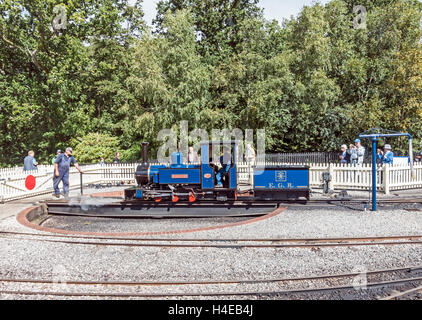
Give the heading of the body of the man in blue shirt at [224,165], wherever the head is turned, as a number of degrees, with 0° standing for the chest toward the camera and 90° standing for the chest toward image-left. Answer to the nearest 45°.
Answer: approximately 90°

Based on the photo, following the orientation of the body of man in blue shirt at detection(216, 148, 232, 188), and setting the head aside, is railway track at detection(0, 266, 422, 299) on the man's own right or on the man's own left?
on the man's own left

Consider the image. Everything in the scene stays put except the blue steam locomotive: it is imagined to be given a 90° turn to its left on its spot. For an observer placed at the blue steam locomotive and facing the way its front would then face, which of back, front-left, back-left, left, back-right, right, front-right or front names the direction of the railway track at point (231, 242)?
front

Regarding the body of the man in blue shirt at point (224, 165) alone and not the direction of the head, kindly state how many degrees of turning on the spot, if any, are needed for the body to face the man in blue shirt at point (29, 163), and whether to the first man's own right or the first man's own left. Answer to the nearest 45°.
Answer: approximately 45° to the first man's own right

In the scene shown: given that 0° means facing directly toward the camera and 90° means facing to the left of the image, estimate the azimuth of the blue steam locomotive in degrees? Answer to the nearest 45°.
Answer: approximately 90°

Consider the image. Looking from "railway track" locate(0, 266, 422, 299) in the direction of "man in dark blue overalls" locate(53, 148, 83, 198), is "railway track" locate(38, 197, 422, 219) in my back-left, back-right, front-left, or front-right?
front-right

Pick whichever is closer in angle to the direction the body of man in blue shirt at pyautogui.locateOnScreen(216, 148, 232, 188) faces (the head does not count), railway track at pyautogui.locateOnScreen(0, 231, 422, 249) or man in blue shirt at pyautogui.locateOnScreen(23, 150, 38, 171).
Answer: the man in blue shirt

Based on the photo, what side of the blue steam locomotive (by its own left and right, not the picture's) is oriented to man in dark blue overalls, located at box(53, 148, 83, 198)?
front

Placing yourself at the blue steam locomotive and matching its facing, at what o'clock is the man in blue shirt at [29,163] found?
The man in blue shirt is roughly at 1 o'clock from the blue steam locomotive.

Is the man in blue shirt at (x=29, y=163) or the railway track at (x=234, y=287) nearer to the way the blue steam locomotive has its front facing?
the man in blue shirt

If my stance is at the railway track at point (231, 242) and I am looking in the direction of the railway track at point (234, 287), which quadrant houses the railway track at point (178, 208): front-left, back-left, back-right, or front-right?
back-right
